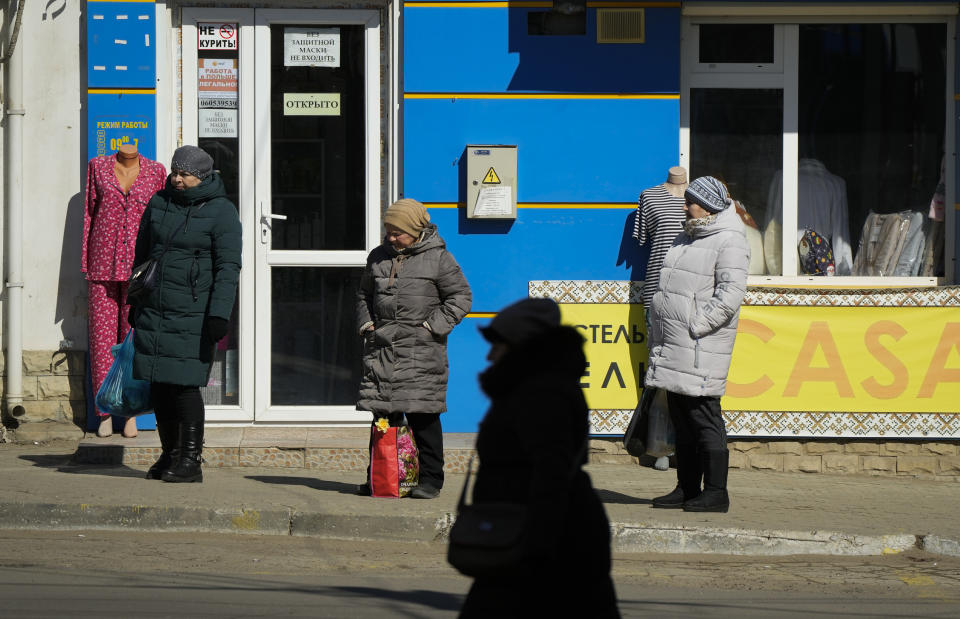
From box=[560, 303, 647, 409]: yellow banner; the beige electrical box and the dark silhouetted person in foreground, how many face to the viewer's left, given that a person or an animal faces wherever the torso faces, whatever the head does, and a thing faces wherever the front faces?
1

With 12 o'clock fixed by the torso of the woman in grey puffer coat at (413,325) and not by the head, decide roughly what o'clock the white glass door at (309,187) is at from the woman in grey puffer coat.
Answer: The white glass door is roughly at 4 o'clock from the woman in grey puffer coat.

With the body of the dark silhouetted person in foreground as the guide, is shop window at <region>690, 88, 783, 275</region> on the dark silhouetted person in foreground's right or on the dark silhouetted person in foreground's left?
on the dark silhouetted person in foreground's right

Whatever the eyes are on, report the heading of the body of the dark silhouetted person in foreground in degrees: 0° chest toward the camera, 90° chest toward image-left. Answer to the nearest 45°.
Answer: approximately 90°

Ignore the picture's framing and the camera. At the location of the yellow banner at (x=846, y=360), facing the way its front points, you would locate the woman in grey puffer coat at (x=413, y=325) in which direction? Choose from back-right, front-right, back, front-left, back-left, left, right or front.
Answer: front-right

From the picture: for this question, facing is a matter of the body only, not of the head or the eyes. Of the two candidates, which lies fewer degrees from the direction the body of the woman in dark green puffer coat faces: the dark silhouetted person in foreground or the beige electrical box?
the dark silhouetted person in foreground

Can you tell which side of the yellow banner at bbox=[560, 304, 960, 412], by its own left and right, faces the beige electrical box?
right

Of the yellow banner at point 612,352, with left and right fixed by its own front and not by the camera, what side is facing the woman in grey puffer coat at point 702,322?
front

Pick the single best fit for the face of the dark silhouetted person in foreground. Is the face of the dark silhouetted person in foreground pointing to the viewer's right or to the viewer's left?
to the viewer's left

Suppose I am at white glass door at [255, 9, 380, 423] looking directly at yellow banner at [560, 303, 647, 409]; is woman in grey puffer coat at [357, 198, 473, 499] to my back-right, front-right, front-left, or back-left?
front-right

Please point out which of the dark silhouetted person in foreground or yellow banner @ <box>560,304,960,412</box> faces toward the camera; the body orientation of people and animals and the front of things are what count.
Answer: the yellow banner

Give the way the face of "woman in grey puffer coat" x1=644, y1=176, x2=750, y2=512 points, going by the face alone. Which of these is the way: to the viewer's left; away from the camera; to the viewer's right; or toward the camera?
to the viewer's left

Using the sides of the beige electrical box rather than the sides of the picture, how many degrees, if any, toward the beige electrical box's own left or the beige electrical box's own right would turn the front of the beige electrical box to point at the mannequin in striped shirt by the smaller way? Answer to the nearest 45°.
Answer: approximately 90° to the beige electrical box's own left

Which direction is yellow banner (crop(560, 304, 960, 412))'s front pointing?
toward the camera

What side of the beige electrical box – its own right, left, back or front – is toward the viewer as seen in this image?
front
